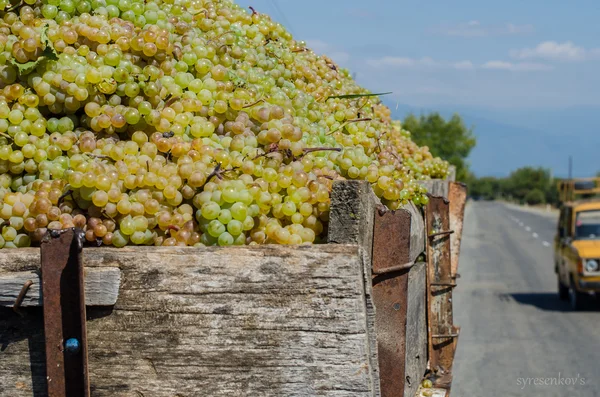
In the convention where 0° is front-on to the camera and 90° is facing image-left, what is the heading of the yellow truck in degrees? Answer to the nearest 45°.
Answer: approximately 0°
